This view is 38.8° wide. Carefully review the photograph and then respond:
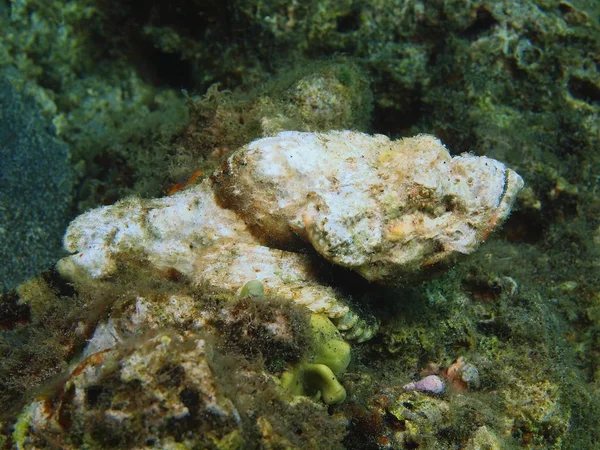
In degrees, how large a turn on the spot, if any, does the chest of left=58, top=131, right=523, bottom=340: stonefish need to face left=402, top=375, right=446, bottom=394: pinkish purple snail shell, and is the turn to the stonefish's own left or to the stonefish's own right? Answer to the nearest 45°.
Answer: approximately 45° to the stonefish's own right

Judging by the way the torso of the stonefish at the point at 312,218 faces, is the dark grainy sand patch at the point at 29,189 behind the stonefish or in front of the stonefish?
behind

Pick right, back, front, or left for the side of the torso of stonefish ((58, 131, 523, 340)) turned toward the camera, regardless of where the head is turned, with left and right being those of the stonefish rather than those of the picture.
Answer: right

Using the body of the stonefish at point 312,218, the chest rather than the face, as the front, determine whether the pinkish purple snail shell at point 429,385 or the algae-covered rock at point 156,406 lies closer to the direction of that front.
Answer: the pinkish purple snail shell

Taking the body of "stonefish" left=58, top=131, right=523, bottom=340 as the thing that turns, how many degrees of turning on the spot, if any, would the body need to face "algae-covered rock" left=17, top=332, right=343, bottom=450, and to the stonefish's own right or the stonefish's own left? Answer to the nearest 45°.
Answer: approximately 90° to the stonefish's own right
